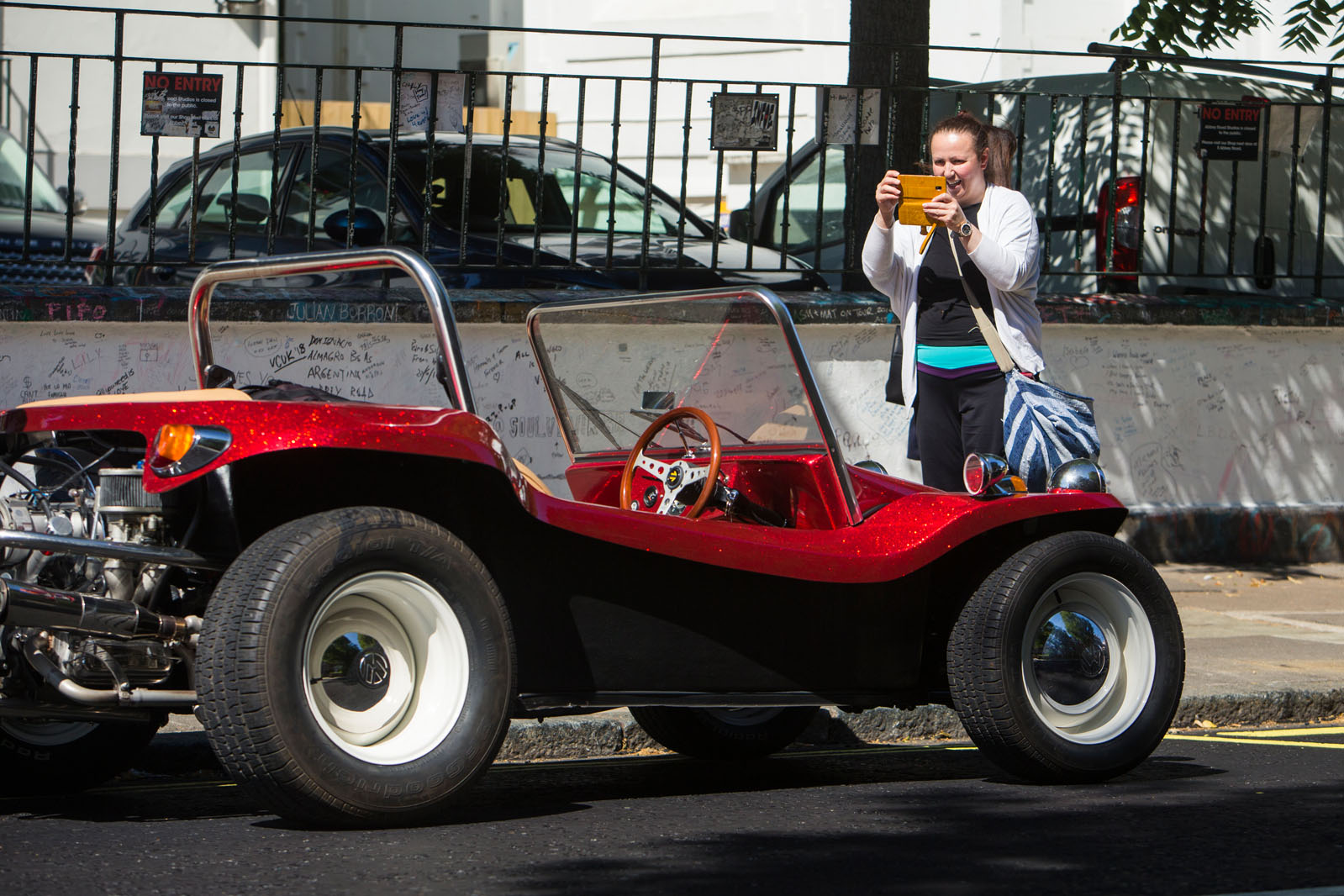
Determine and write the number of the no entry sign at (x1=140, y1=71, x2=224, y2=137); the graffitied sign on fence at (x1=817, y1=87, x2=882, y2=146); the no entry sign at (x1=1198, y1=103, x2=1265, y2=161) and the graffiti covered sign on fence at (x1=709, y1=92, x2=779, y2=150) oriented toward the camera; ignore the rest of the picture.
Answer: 4

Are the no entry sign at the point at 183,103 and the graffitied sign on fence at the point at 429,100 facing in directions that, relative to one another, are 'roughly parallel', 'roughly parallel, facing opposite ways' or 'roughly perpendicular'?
roughly parallel

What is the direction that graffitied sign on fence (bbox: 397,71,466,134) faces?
toward the camera

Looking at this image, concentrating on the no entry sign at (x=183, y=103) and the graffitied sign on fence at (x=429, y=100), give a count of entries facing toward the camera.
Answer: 2

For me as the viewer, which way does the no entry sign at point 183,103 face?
facing the viewer

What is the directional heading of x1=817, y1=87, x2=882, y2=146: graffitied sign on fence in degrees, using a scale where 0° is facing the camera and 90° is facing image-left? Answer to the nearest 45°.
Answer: approximately 0°

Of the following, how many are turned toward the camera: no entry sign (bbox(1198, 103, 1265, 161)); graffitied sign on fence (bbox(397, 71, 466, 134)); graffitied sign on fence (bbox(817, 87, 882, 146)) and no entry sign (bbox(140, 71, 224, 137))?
4

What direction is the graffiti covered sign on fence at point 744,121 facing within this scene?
toward the camera

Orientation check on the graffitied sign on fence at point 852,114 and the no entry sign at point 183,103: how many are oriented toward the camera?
2

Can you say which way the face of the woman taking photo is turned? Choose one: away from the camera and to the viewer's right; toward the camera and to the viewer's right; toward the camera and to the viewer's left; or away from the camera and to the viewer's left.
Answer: toward the camera and to the viewer's left

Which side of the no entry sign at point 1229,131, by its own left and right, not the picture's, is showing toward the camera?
front
